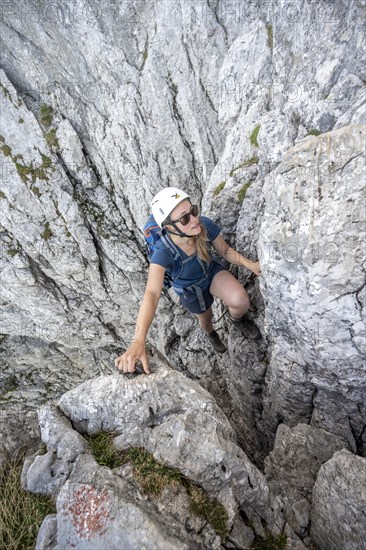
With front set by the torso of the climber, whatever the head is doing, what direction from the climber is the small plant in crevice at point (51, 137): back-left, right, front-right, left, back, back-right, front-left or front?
back

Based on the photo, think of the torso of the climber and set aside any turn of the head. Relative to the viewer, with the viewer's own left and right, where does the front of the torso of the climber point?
facing the viewer and to the right of the viewer

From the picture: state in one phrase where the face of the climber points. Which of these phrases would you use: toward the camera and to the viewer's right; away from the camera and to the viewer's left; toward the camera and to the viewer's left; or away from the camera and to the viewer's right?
toward the camera and to the viewer's right

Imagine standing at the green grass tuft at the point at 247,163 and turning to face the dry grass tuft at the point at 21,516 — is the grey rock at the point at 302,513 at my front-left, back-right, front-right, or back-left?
front-left

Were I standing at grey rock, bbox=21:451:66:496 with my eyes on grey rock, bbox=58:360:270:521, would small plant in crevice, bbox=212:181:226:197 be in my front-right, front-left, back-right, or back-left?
front-left
